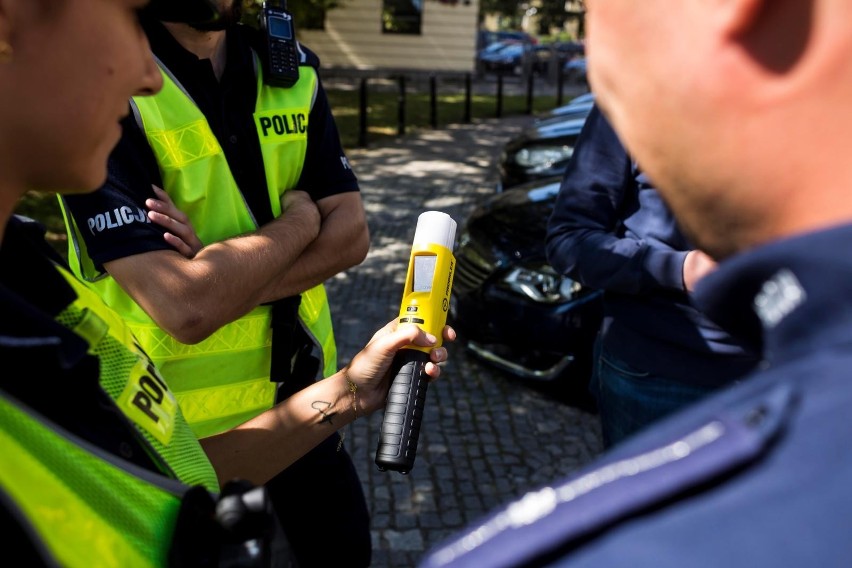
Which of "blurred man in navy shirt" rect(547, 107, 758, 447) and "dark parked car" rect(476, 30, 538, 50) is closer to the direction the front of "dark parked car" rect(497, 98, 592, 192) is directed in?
the blurred man in navy shirt

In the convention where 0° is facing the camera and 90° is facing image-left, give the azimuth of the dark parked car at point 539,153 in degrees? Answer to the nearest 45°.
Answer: approximately 45°

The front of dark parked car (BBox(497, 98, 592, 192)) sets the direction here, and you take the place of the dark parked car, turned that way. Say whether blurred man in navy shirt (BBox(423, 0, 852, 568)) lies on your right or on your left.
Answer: on your left

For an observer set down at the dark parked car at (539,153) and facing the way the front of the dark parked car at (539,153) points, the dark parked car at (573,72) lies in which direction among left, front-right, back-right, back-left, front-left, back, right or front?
back-right

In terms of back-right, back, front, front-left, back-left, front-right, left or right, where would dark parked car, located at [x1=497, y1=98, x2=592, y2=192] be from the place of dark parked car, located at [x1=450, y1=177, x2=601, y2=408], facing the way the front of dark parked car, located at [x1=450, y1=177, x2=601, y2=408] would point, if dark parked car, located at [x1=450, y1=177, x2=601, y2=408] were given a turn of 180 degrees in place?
front-left

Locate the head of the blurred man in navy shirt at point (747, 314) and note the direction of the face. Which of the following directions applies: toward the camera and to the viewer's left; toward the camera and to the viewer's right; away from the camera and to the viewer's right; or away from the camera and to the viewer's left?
away from the camera and to the viewer's left

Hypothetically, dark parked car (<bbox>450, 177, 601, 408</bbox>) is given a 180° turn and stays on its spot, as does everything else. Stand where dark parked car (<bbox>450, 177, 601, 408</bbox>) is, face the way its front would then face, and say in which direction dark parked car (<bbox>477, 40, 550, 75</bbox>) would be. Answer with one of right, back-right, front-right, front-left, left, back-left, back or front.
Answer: front-left

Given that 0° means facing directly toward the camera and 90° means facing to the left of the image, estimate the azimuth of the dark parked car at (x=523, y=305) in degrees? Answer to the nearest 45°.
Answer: approximately 45°

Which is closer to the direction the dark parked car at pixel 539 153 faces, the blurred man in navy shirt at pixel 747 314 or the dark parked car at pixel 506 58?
the blurred man in navy shirt

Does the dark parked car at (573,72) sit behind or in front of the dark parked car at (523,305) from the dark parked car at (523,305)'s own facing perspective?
behind

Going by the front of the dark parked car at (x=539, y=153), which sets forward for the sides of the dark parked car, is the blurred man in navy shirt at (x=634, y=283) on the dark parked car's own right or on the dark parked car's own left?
on the dark parked car's own left

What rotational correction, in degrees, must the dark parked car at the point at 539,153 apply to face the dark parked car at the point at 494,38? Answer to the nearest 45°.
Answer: approximately 135° to its right
